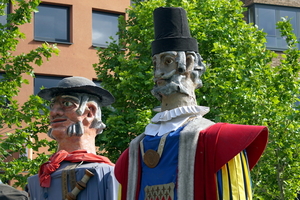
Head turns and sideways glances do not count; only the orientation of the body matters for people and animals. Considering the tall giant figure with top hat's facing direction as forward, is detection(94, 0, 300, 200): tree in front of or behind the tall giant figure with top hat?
behind

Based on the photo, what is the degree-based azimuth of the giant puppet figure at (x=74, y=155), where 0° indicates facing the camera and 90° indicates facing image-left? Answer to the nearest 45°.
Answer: approximately 45°

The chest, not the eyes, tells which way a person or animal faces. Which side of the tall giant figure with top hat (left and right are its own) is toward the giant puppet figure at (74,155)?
right

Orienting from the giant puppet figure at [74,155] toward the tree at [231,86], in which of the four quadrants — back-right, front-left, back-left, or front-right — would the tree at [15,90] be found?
front-left

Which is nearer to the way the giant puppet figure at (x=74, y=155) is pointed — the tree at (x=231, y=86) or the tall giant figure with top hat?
the tall giant figure with top hat

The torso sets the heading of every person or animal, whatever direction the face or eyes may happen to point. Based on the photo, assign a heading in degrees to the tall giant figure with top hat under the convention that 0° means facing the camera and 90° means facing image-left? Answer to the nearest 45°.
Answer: approximately 45°

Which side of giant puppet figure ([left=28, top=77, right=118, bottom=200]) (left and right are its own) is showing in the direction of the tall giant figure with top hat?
left

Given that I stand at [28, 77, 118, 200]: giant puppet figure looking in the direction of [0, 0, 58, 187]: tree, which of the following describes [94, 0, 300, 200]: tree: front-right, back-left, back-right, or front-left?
front-right

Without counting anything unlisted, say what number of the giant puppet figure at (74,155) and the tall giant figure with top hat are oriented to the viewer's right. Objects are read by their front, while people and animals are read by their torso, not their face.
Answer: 0

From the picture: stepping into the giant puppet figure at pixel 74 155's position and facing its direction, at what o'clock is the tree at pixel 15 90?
The tree is roughly at 4 o'clock from the giant puppet figure.

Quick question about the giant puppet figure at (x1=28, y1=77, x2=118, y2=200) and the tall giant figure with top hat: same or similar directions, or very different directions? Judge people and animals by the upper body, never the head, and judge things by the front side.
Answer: same or similar directions

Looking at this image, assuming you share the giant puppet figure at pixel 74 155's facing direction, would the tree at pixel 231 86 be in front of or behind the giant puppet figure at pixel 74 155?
behind
